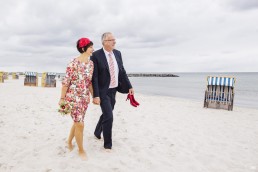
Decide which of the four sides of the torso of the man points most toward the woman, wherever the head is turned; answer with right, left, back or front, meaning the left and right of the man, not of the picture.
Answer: right

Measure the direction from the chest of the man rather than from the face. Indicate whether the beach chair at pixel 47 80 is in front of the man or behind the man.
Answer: behind

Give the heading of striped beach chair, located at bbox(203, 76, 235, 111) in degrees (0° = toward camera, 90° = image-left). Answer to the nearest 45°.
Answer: approximately 0°

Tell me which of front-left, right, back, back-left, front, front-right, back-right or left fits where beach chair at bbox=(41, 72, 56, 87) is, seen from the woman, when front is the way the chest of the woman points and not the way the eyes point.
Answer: back-left

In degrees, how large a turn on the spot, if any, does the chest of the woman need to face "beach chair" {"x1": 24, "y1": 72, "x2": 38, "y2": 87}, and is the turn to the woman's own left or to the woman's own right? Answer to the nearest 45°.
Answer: approximately 135° to the woman's own left

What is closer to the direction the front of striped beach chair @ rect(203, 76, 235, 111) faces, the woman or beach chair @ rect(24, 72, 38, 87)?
the woman

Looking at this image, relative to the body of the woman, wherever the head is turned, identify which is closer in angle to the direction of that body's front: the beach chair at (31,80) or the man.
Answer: the man
